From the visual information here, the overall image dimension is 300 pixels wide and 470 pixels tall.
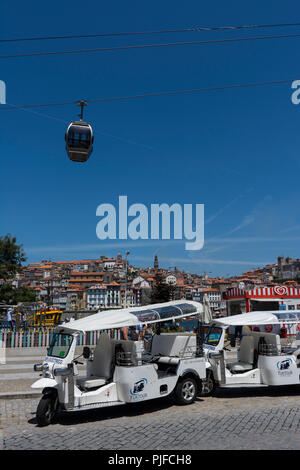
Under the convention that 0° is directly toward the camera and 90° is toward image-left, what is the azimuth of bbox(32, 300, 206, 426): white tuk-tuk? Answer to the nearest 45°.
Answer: approximately 45°

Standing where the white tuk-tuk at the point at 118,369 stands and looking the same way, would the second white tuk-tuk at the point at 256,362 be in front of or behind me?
behind
